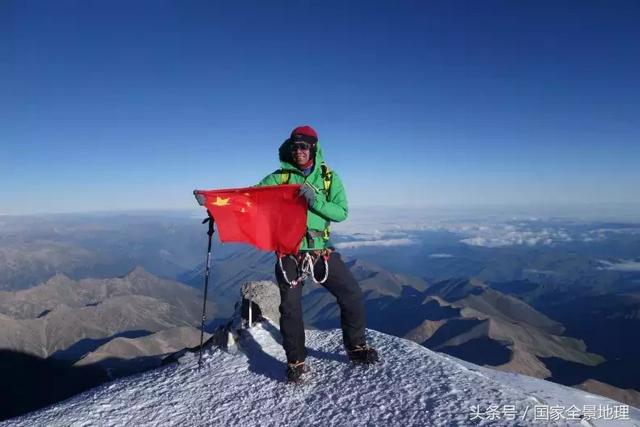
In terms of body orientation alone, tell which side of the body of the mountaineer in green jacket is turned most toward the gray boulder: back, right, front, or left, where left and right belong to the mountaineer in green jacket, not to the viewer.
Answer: back

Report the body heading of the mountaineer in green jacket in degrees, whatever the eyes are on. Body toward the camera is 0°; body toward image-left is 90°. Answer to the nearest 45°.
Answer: approximately 0°
